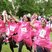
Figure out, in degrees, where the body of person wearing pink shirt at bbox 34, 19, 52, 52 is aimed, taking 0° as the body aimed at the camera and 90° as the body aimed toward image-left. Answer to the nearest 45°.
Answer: approximately 0°
